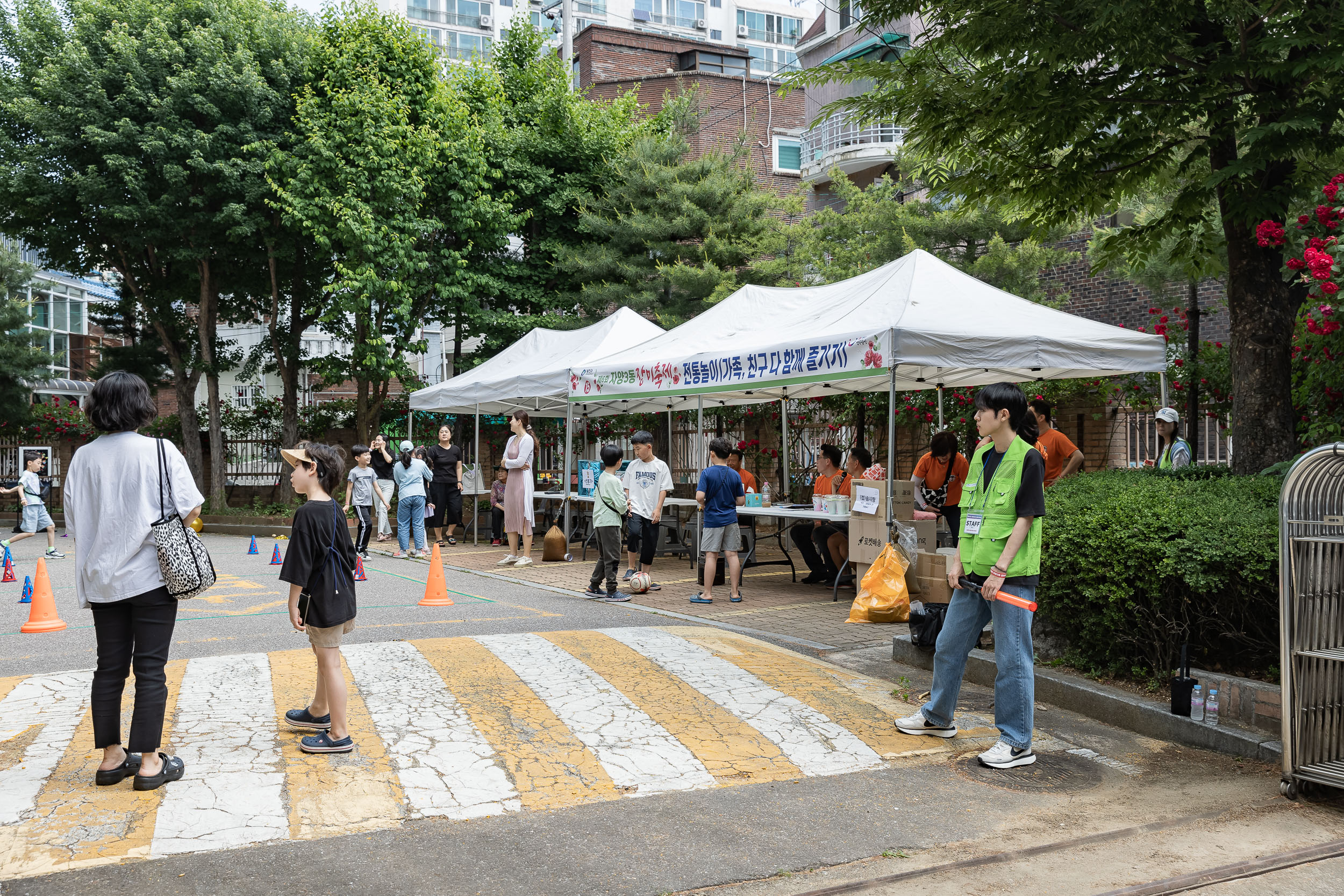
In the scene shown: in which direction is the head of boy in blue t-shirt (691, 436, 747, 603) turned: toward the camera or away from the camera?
away from the camera

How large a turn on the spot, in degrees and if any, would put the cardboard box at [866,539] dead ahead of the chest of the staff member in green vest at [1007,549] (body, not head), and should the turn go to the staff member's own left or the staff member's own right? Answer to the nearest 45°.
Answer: approximately 135° to the staff member's own right

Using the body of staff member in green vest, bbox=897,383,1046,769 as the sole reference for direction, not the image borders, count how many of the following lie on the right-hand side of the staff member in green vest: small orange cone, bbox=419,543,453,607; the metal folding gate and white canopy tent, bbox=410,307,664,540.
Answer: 2

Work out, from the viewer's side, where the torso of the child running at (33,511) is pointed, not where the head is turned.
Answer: to the viewer's right

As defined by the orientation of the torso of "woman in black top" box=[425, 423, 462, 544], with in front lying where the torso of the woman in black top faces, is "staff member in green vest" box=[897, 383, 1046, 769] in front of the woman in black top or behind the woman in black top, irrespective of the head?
in front

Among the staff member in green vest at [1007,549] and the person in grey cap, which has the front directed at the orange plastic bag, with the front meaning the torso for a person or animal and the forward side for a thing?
the person in grey cap

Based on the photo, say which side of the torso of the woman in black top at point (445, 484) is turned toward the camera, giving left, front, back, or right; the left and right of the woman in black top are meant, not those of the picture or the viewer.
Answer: front

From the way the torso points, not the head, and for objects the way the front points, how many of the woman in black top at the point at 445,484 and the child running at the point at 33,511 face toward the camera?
1

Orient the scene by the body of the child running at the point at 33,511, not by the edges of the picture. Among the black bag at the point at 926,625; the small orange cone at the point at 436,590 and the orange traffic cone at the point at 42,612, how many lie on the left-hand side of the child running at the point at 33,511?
0

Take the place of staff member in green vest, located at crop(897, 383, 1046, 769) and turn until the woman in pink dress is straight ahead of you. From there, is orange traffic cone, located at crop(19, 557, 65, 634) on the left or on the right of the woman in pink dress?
left

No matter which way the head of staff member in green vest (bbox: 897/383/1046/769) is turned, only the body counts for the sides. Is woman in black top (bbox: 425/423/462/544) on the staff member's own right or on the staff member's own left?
on the staff member's own right

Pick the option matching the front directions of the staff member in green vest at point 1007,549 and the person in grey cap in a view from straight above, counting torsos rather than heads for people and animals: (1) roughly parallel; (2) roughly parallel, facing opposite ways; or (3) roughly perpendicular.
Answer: roughly parallel

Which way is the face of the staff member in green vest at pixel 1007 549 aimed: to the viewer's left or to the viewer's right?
to the viewer's left

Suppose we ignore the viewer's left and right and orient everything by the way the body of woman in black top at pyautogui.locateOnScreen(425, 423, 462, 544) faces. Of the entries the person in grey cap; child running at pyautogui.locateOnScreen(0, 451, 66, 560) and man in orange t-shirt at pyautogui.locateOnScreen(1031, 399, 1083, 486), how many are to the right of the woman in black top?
1
